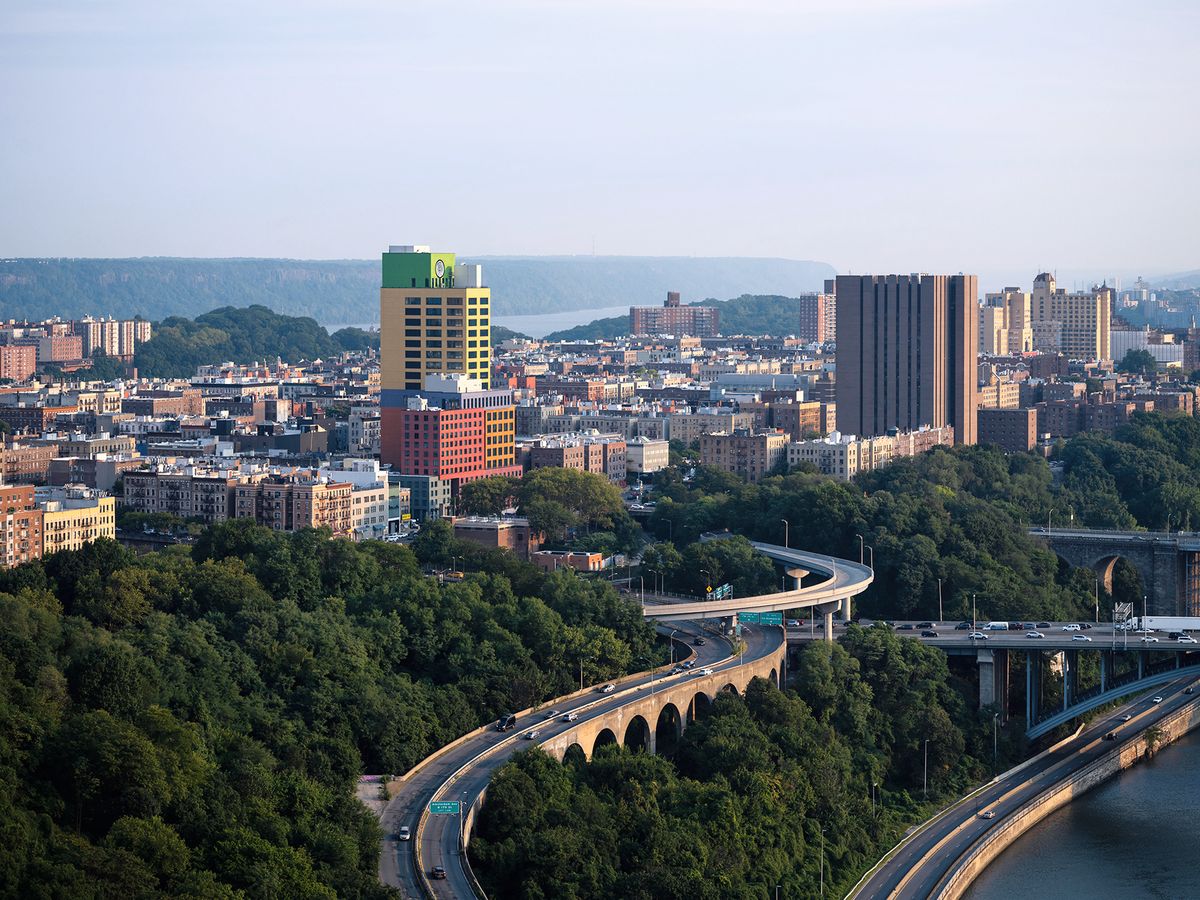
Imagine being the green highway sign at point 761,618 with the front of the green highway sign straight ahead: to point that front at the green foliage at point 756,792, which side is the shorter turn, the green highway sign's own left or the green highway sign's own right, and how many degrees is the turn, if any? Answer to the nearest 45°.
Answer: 0° — it already faces it

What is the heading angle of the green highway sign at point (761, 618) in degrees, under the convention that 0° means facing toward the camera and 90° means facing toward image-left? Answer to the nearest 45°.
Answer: approximately 0°

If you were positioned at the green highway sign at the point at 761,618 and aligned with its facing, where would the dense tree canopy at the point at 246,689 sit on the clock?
The dense tree canopy is roughly at 1 o'clock from the green highway sign.

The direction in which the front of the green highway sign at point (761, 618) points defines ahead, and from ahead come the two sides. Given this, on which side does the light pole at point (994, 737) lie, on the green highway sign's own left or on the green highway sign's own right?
on the green highway sign's own left

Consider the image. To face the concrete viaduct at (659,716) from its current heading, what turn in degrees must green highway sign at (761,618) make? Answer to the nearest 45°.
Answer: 0° — it already faces it

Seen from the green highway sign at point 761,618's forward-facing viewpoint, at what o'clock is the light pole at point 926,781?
The light pole is roughly at 11 o'clock from the green highway sign.
